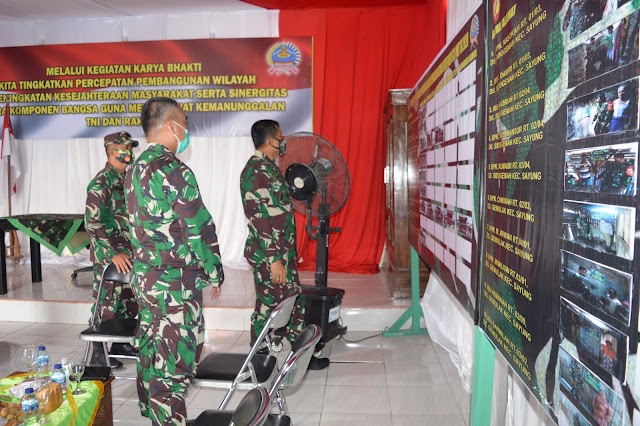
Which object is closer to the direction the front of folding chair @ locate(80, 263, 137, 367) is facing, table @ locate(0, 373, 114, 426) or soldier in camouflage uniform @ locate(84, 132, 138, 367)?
the table

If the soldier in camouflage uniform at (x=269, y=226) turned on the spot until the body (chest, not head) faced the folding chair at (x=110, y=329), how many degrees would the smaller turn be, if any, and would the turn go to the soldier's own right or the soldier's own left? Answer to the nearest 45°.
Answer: approximately 180°

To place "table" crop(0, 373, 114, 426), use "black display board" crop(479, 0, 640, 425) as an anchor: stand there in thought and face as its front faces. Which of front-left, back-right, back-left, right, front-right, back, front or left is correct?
front-right

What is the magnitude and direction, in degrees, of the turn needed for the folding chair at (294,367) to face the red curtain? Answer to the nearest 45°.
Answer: approximately 90° to its right

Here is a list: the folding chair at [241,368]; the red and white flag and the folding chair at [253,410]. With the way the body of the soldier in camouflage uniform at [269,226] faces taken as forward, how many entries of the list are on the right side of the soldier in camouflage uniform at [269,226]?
2

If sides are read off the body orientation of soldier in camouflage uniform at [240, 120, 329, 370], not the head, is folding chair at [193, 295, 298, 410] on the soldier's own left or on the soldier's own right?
on the soldier's own right

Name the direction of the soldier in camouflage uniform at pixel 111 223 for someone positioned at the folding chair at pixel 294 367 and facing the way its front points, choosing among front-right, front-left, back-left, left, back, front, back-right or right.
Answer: front-right

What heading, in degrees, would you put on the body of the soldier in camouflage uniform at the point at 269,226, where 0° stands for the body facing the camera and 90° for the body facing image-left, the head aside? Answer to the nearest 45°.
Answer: approximately 270°

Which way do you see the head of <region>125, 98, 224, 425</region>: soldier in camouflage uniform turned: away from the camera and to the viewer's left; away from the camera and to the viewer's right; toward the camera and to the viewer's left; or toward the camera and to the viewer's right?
away from the camera and to the viewer's right

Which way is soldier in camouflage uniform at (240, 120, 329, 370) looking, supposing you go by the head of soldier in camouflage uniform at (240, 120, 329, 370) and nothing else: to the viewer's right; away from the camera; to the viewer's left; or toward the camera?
to the viewer's right

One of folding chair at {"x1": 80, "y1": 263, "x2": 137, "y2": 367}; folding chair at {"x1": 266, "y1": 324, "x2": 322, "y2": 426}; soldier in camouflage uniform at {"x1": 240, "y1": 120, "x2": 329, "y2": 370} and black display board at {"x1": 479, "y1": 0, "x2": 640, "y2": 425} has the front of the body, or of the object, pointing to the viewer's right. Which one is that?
the soldier in camouflage uniform

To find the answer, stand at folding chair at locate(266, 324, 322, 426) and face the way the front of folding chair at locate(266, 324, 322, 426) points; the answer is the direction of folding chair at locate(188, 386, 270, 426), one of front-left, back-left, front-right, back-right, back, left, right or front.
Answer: left
